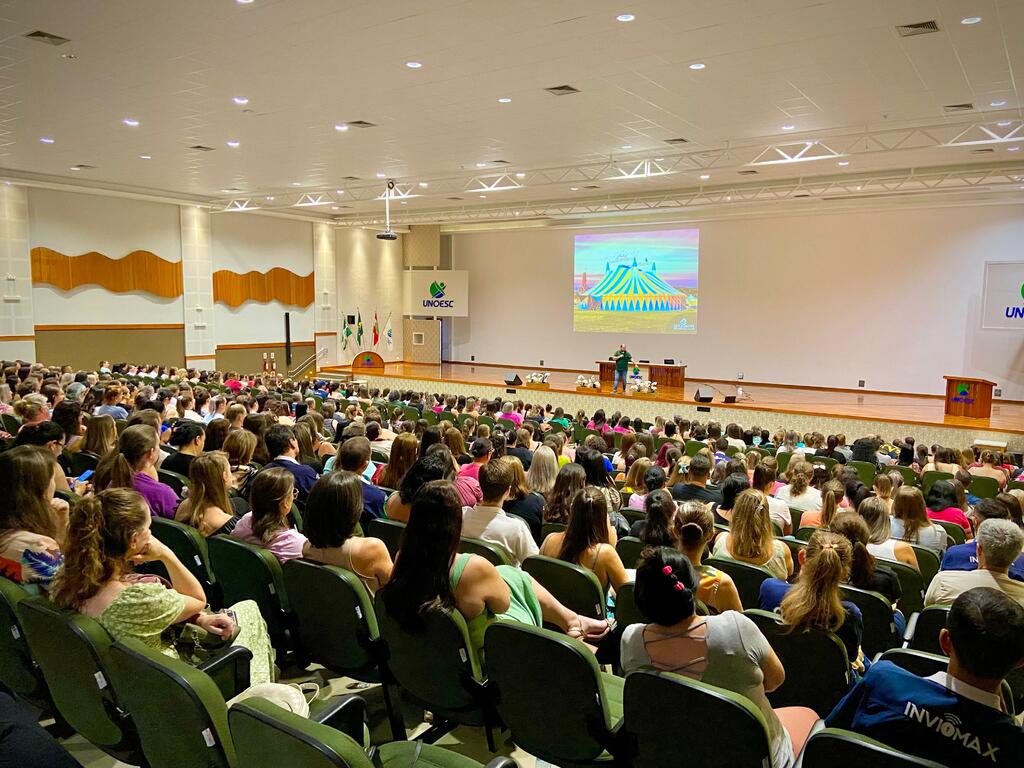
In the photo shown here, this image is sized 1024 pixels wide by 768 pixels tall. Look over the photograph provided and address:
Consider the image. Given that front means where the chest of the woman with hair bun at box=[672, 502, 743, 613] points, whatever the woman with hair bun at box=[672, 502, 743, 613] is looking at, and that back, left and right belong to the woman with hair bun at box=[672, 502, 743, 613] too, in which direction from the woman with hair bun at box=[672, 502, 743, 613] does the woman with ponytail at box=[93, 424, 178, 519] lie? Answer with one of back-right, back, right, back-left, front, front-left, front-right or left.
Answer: left

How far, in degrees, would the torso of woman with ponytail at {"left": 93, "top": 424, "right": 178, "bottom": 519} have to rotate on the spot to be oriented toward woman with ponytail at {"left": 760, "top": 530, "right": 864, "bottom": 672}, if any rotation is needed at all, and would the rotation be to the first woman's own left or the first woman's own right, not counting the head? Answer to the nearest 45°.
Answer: approximately 90° to the first woman's own right

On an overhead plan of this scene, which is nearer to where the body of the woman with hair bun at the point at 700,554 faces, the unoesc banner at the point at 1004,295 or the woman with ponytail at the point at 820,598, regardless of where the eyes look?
the unoesc banner

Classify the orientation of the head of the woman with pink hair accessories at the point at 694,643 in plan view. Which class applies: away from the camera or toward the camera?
away from the camera

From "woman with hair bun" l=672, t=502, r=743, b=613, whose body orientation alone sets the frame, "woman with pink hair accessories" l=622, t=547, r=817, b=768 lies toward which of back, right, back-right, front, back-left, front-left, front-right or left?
back

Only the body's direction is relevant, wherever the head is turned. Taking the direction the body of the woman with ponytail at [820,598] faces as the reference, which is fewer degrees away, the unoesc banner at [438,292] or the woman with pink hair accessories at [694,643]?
the unoesc banner

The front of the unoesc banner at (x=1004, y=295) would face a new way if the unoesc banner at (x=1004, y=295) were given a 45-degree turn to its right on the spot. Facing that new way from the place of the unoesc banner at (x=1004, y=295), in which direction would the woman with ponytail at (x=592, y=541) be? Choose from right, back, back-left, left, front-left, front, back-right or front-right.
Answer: front-left

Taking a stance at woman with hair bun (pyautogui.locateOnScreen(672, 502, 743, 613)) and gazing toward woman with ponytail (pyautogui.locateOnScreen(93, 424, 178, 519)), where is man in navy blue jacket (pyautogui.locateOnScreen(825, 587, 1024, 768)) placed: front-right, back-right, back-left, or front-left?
back-left

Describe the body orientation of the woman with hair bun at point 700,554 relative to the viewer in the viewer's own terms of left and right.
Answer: facing away from the viewer

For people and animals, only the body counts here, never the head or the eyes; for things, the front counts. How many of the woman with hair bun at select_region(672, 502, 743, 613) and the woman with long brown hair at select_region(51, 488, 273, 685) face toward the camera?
0

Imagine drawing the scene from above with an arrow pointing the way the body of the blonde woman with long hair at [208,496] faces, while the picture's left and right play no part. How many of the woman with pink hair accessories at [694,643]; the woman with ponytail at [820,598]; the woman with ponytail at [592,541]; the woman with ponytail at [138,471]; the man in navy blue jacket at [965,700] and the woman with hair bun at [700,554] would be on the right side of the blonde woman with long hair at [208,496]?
5

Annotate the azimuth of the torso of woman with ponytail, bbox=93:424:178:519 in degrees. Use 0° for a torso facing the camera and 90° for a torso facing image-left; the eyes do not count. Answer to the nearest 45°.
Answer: approximately 225°

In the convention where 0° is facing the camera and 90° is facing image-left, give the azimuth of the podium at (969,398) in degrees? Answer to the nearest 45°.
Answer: approximately 45°

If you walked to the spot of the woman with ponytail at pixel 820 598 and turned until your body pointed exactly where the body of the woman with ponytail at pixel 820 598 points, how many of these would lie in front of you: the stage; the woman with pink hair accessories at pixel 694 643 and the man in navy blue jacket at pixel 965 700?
1

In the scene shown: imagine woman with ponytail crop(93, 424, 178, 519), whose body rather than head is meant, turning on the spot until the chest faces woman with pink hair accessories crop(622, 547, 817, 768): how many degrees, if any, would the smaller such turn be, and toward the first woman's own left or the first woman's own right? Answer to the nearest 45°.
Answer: approximately 90° to the first woman's own right

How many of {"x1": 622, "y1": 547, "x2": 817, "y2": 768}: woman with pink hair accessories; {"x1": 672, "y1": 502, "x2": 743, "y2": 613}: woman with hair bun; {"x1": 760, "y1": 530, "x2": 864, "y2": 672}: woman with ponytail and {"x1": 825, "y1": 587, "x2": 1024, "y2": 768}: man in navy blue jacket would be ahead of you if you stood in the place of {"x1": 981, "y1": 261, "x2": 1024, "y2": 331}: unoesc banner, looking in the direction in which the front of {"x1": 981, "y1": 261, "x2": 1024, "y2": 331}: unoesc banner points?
4

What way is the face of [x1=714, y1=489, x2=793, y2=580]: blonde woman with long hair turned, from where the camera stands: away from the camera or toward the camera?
away from the camera

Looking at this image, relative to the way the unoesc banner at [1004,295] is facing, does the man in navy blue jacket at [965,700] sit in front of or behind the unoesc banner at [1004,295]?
in front

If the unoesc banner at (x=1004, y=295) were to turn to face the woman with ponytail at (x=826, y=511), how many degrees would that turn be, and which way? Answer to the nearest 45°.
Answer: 0° — it already faces them

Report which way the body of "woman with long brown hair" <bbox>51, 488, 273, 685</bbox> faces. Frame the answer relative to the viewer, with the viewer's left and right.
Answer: facing away from the viewer and to the right of the viewer
